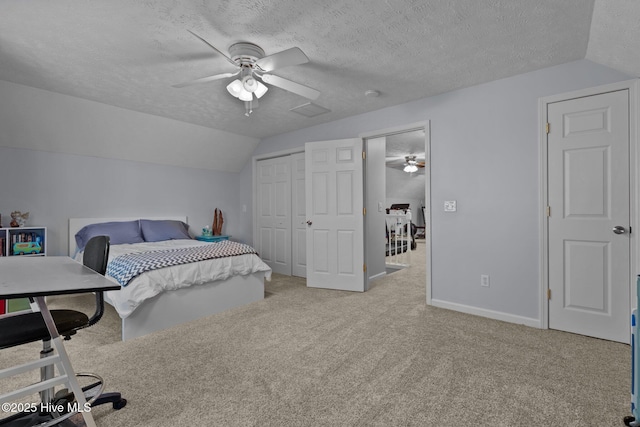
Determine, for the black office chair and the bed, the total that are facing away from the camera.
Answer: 0

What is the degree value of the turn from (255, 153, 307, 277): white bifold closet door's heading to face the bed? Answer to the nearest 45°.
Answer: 0° — it already faces it

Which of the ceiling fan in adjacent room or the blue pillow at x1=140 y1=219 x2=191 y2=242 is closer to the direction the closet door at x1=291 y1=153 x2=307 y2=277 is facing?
the blue pillow

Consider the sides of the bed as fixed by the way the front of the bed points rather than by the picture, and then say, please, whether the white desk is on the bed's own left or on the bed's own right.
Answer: on the bed's own right

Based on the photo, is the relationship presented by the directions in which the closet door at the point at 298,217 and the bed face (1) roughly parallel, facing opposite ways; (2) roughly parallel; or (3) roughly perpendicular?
roughly perpendicular

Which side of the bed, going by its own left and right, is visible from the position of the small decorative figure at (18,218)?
right

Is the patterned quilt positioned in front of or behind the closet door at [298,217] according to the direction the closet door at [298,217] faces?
in front

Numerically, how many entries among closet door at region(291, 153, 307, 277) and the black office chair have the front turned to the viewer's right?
0

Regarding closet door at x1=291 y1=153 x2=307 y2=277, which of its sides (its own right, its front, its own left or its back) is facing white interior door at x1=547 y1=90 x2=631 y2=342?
left

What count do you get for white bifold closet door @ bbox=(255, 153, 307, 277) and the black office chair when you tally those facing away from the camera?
0

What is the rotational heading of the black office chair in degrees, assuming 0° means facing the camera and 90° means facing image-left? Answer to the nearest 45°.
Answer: approximately 45°

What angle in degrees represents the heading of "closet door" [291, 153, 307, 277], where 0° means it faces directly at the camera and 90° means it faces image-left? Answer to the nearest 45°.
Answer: approximately 45°

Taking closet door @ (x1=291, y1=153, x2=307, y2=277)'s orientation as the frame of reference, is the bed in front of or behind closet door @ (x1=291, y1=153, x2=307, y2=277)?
in front
